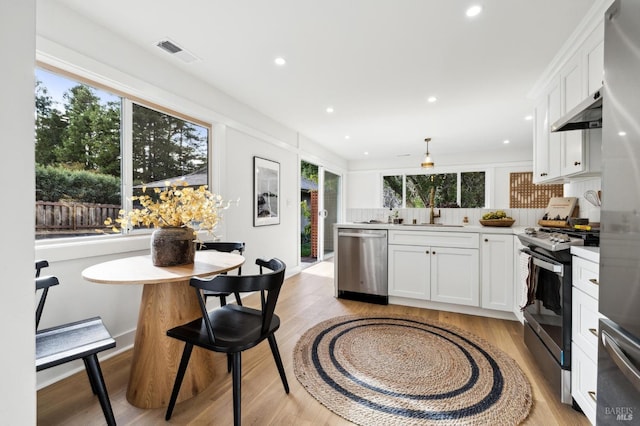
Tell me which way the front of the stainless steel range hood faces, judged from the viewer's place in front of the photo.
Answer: facing to the left of the viewer

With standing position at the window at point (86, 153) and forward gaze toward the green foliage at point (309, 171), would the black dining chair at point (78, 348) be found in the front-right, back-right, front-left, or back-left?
back-right

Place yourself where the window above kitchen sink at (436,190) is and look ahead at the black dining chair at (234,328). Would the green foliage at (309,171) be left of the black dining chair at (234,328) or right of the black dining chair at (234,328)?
right

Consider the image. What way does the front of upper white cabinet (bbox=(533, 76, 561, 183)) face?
to the viewer's left

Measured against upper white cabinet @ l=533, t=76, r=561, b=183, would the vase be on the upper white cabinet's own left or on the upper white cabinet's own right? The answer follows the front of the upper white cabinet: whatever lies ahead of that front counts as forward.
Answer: on the upper white cabinet's own left

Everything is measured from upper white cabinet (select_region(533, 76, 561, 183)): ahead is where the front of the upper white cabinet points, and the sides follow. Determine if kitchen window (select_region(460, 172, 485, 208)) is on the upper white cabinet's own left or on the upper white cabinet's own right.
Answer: on the upper white cabinet's own right

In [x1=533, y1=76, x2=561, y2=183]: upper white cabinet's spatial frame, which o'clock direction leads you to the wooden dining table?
The wooden dining table is roughly at 10 o'clock from the upper white cabinet.

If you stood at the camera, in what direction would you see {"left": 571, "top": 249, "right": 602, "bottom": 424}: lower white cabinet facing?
facing to the left of the viewer
